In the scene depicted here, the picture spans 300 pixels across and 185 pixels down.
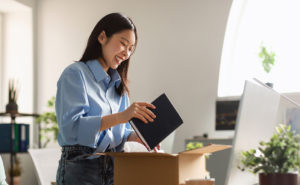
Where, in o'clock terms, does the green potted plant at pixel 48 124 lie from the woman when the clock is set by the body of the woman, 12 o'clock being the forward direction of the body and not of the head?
The green potted plant is roughly at 7 o'clock from the woman.

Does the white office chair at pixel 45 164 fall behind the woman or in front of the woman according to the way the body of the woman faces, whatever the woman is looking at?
behind

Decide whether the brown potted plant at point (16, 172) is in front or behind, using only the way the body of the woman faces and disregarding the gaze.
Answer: behind

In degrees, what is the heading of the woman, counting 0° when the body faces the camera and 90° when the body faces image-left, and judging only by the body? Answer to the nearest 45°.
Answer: approximately 315°

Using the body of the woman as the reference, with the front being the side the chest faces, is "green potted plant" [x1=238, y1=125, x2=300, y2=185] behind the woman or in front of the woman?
in front
